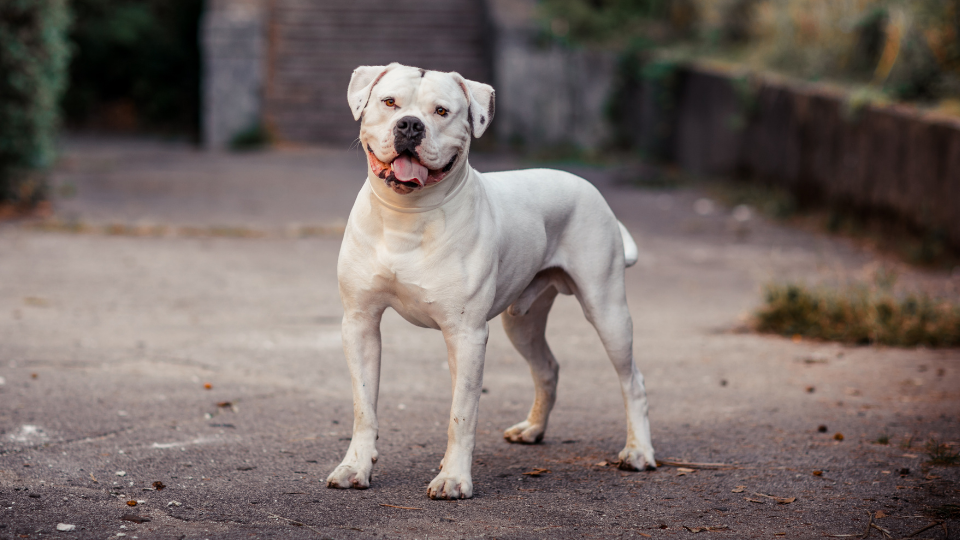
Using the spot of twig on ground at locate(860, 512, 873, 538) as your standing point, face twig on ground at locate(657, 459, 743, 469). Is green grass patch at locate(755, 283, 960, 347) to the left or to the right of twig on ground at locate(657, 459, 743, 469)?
right

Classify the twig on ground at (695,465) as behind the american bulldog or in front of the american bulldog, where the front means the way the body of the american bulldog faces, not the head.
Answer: behind

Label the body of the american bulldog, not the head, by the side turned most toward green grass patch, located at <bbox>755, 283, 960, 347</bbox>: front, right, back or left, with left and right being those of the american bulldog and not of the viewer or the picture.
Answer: back

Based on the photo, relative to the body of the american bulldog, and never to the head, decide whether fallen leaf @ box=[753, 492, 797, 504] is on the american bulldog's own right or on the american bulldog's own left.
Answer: on the american bulldog's own left

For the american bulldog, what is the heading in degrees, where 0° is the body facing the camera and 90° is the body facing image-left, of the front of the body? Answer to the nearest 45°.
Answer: approximately 45°

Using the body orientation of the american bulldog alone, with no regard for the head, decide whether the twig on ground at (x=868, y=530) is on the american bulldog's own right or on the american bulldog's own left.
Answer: on the american bulldog's own left

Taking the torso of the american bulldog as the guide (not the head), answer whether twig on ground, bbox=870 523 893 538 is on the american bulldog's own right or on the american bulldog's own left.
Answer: on the american bulldog's own left

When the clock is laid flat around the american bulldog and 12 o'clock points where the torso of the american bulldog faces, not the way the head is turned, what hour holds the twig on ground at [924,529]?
The twig on ground is roughly at 8 o'clock from the american bulldog.
